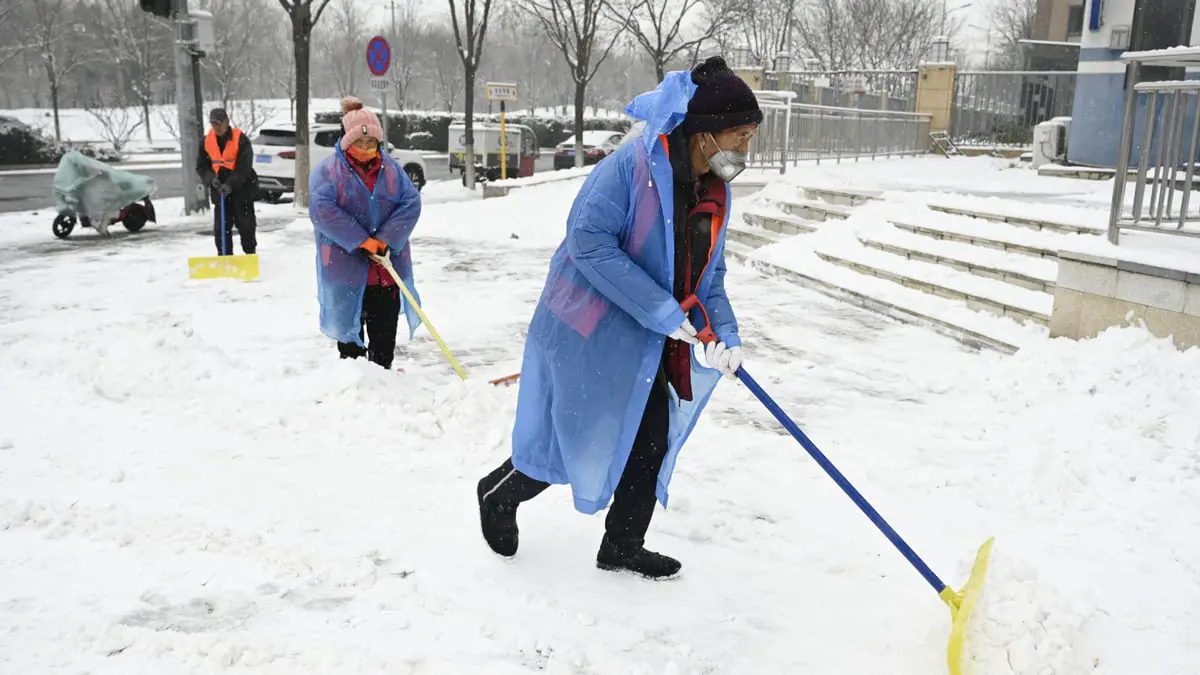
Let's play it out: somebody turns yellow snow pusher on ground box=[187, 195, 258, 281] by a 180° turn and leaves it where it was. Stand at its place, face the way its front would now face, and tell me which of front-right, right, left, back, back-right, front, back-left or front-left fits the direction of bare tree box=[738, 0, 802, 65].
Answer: front-right

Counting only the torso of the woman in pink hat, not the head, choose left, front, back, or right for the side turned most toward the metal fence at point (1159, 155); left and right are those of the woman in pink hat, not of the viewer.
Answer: left

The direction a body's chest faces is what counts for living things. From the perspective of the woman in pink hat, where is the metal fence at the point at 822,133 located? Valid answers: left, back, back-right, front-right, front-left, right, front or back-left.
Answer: back-left

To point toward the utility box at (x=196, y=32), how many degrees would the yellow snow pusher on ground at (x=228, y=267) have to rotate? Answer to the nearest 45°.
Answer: approximately 180°

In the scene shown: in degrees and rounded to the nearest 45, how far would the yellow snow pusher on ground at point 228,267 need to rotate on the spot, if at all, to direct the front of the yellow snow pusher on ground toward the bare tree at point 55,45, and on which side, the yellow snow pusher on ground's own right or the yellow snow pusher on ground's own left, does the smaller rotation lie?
approximately 180°

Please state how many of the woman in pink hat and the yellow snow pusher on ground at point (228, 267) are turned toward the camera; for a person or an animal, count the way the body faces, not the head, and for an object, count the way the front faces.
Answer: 2

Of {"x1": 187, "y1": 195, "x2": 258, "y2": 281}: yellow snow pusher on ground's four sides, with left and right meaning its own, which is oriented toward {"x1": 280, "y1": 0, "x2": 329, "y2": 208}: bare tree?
back

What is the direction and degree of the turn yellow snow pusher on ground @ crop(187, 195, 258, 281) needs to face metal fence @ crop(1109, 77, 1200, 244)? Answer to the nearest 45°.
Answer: approximately 45° to its left

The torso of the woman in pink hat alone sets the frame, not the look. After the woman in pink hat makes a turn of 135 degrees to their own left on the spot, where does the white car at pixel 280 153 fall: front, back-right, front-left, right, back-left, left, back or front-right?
front-left

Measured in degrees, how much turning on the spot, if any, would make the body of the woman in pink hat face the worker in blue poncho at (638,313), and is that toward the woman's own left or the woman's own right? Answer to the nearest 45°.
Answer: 0° — they already face them

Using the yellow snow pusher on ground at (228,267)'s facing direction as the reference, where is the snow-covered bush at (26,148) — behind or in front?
behind
